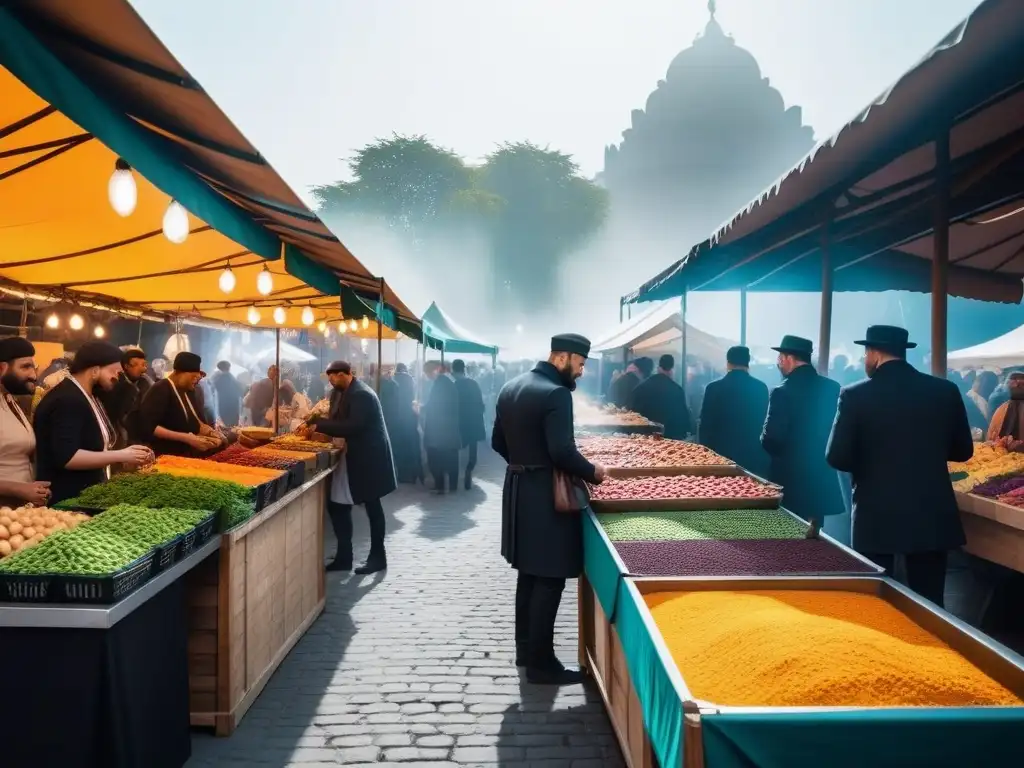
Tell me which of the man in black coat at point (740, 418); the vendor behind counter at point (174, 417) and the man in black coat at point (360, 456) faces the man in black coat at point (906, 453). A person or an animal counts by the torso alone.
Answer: the vendor behind counter

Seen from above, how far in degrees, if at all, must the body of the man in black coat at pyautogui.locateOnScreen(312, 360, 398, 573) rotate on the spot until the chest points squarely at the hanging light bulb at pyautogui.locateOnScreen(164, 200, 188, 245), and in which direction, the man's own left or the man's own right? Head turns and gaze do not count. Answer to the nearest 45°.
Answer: approximately 45° to the man's own left

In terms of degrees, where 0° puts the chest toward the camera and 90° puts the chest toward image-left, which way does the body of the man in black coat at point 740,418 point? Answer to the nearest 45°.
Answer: approximately 180°

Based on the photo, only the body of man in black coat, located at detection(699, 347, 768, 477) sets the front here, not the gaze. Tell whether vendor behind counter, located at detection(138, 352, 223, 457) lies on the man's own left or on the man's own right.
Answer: on the man's own left

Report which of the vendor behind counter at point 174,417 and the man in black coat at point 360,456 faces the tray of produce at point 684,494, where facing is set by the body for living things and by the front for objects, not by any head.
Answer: the vendor behind counter

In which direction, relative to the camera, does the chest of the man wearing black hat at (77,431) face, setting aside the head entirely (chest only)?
to the viewer's right

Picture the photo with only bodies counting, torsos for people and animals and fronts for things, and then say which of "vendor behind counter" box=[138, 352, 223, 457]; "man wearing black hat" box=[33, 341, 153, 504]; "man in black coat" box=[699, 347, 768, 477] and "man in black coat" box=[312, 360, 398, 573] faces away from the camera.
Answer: "man in black coat" box=[699, 347, 768, 477]

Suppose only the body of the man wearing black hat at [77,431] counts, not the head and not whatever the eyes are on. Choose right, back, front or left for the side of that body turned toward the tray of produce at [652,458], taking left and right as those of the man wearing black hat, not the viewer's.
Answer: front

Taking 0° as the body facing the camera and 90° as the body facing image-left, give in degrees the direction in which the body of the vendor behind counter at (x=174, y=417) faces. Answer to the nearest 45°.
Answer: approximately 315°

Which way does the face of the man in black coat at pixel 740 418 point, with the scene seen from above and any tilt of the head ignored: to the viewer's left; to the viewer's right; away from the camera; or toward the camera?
away from the camera

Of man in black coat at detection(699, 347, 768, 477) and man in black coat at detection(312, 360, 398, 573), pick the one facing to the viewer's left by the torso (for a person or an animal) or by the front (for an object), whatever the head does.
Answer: man in black coat at detection(312, 360, 398, 573)

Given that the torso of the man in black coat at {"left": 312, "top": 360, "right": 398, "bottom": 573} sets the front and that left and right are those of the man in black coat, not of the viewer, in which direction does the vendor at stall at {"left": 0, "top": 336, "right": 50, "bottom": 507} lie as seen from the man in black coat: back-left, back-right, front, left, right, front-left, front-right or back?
front-left

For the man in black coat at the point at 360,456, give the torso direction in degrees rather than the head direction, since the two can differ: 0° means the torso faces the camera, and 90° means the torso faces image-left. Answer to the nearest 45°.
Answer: approximately 90°

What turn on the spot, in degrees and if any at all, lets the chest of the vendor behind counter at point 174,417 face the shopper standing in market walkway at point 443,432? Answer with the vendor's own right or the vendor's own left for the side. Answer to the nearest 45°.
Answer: approximately 90° to the vendor's own left

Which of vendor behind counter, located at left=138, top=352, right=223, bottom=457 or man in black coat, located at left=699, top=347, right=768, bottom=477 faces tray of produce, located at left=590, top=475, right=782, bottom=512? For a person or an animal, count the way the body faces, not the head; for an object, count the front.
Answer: the vendor behind counter

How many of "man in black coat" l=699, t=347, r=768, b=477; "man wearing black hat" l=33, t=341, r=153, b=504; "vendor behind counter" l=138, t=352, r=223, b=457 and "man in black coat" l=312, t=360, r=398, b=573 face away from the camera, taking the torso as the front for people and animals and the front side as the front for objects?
1

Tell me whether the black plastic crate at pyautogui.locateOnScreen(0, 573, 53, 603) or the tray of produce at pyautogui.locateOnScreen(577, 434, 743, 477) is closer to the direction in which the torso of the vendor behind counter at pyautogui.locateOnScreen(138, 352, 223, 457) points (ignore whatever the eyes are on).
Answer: the tray of produce

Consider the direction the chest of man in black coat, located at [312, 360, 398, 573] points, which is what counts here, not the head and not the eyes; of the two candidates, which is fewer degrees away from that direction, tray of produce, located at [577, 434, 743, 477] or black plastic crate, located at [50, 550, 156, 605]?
the black plastic crate
